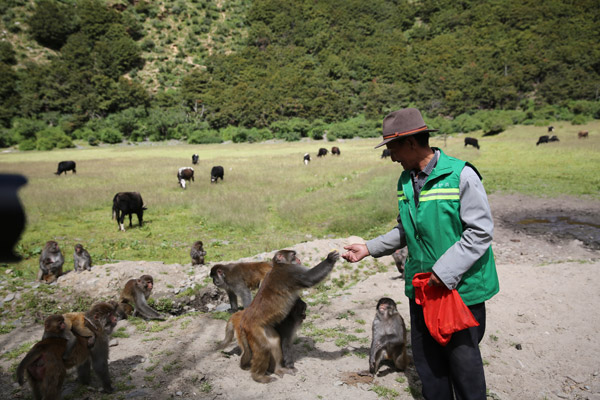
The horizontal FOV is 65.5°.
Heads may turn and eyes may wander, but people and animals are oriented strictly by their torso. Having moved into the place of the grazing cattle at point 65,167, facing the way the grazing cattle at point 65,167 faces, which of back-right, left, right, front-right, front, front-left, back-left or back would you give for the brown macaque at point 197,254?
left

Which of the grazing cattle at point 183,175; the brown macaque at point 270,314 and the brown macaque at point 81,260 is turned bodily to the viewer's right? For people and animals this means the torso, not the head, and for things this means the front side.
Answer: the brown macaque at point 270,314

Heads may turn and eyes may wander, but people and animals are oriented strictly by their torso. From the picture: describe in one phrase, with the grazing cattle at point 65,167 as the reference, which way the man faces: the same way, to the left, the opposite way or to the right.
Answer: the same way

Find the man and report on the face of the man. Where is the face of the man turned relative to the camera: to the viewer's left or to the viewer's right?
to the viewer's left

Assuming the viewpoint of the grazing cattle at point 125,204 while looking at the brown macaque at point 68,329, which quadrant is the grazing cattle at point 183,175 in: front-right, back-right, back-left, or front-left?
back-left

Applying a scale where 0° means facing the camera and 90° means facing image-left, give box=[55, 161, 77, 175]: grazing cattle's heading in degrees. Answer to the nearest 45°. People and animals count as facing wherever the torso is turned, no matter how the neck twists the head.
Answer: approximately 90°

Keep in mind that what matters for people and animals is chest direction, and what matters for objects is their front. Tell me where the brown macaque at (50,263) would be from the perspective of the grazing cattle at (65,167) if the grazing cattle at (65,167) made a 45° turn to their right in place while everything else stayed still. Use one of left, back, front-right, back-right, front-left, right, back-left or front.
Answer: back-left

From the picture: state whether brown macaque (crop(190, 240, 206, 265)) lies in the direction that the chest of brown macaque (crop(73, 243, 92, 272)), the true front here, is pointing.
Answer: no

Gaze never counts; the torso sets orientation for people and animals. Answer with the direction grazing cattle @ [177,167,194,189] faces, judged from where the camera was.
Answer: facing the viewer and to the left of the viewer

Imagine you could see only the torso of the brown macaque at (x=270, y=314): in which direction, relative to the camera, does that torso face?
to the viewer's right

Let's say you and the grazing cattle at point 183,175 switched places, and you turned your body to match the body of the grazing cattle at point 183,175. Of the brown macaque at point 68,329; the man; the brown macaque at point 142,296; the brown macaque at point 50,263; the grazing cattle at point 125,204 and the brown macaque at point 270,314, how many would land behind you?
0

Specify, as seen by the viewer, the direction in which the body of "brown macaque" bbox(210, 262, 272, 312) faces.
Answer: to the viewer's left

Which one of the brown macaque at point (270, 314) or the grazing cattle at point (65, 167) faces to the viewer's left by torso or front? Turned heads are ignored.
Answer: the grazing cattle

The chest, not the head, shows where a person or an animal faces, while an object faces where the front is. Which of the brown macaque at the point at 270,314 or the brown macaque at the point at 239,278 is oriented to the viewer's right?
the brown macaque at the point at 270,314

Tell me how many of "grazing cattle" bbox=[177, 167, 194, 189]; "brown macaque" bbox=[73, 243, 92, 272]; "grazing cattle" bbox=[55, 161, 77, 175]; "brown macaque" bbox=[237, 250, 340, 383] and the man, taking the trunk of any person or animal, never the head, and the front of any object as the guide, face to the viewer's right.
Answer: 1

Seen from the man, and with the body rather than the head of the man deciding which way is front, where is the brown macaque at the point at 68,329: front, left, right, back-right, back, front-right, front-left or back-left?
front-right
